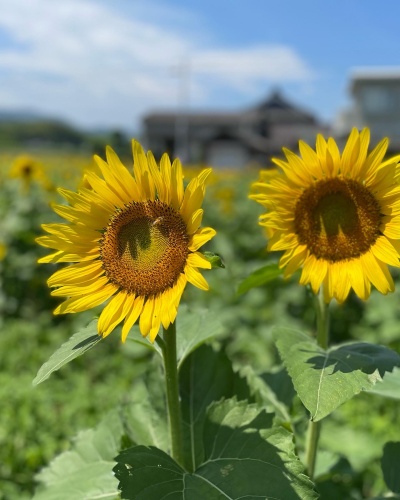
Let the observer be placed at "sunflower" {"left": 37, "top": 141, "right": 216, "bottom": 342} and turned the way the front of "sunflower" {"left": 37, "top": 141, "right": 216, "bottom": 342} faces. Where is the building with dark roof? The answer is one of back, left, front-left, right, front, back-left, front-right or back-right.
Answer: back

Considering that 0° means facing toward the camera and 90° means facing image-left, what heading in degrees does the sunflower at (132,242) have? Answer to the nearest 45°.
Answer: approximately 0°

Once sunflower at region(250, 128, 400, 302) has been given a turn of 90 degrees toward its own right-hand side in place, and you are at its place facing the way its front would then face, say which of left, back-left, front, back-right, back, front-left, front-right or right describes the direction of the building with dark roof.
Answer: right

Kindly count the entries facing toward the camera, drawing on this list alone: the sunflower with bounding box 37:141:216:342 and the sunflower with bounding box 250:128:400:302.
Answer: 2

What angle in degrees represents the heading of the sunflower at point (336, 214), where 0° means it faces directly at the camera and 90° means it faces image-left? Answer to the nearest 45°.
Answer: approximately 0°
